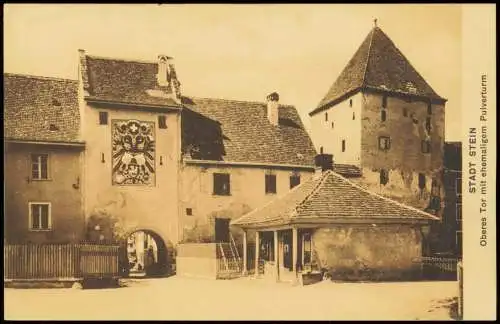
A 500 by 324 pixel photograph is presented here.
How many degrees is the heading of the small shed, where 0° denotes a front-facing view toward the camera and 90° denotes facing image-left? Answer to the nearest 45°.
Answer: approximately 45°
